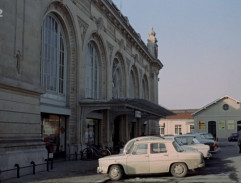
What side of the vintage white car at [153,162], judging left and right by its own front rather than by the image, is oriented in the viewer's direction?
left

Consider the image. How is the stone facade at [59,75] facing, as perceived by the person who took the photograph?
facing the viewer and to the right of the viewer

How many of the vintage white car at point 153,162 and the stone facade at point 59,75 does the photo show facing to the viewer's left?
1
